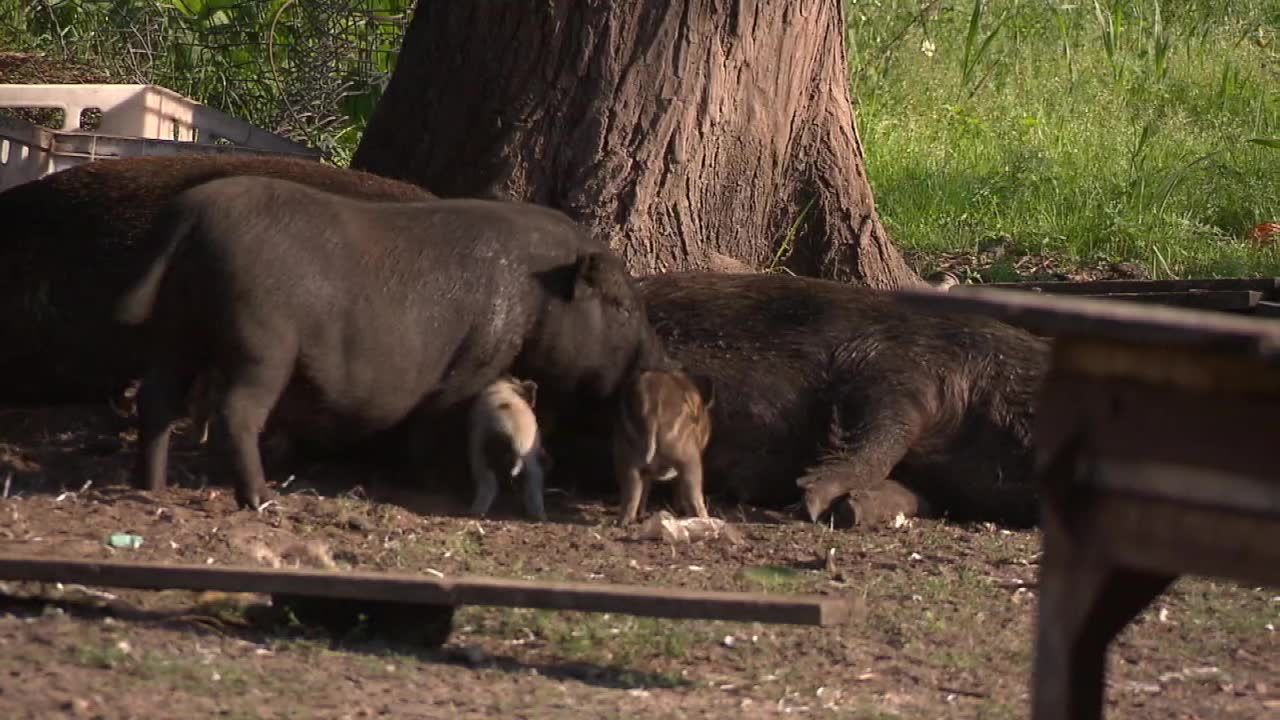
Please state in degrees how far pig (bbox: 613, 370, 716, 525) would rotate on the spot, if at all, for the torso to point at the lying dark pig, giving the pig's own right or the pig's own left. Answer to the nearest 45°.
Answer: approximately 45° to the pig's own right

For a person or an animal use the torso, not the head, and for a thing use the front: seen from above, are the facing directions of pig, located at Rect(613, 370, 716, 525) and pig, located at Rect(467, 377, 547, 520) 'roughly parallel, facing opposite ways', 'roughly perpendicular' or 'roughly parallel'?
roughly parallel

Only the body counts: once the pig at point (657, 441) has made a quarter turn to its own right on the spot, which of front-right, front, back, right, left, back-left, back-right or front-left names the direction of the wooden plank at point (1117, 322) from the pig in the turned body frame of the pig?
right

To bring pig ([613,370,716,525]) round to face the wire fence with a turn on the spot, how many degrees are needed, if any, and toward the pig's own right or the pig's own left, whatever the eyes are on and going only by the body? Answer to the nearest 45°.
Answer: approximately 45° to the pig's own left

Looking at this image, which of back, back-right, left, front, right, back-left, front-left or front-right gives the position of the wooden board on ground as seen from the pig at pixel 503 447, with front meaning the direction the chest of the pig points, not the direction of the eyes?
back

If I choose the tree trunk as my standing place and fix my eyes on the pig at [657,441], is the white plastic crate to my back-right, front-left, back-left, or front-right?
back-right

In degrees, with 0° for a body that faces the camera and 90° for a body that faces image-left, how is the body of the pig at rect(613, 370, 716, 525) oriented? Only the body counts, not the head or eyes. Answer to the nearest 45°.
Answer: approximately 180°

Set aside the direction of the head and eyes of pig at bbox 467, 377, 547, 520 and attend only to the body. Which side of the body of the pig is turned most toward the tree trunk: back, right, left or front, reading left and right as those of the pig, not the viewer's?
front

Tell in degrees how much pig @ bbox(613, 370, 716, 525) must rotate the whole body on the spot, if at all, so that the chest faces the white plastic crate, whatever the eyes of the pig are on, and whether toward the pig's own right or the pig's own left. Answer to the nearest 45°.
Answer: approximately 45° to the pig's own left

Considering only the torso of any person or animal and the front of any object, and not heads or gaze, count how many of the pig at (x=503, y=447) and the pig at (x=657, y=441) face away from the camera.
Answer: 2

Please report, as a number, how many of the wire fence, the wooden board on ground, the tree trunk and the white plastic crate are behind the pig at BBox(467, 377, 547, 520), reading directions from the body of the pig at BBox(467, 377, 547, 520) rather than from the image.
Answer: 1

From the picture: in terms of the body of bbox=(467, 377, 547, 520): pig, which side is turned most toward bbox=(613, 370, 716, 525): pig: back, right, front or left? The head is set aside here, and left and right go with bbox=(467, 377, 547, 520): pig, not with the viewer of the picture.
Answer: right

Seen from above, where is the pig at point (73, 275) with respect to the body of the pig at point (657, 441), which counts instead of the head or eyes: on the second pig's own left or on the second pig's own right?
on the second pig's own left

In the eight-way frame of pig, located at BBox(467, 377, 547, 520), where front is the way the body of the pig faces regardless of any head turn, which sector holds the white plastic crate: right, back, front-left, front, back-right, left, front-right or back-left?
front-left

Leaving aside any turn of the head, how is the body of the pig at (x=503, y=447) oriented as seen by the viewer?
away from the camera
